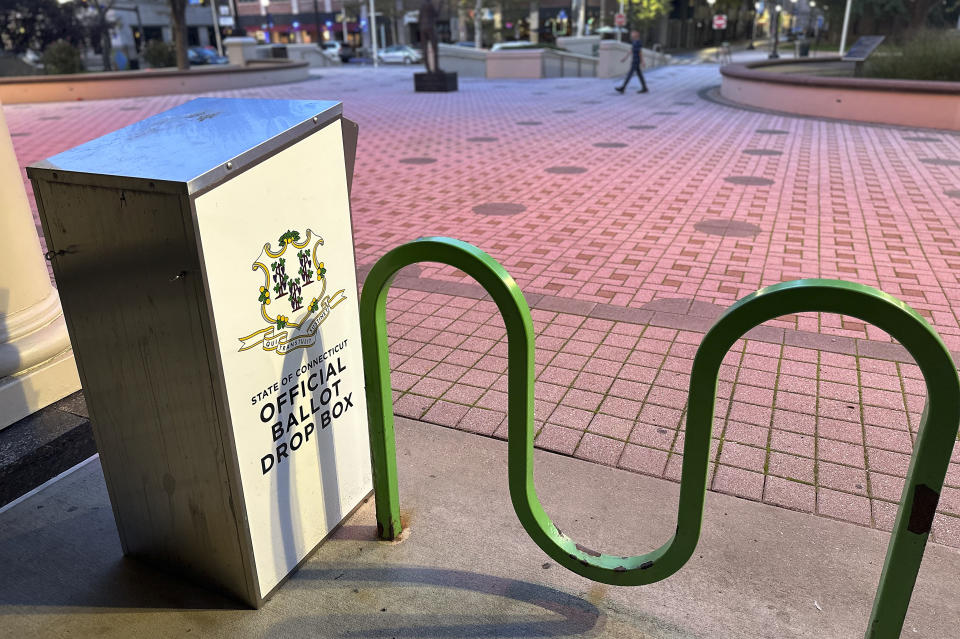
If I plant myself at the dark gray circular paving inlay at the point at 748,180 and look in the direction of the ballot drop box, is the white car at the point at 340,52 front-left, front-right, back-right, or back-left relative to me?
back-right

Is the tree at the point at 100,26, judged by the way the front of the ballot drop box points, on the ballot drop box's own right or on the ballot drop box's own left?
on the ballot drop box's own left
